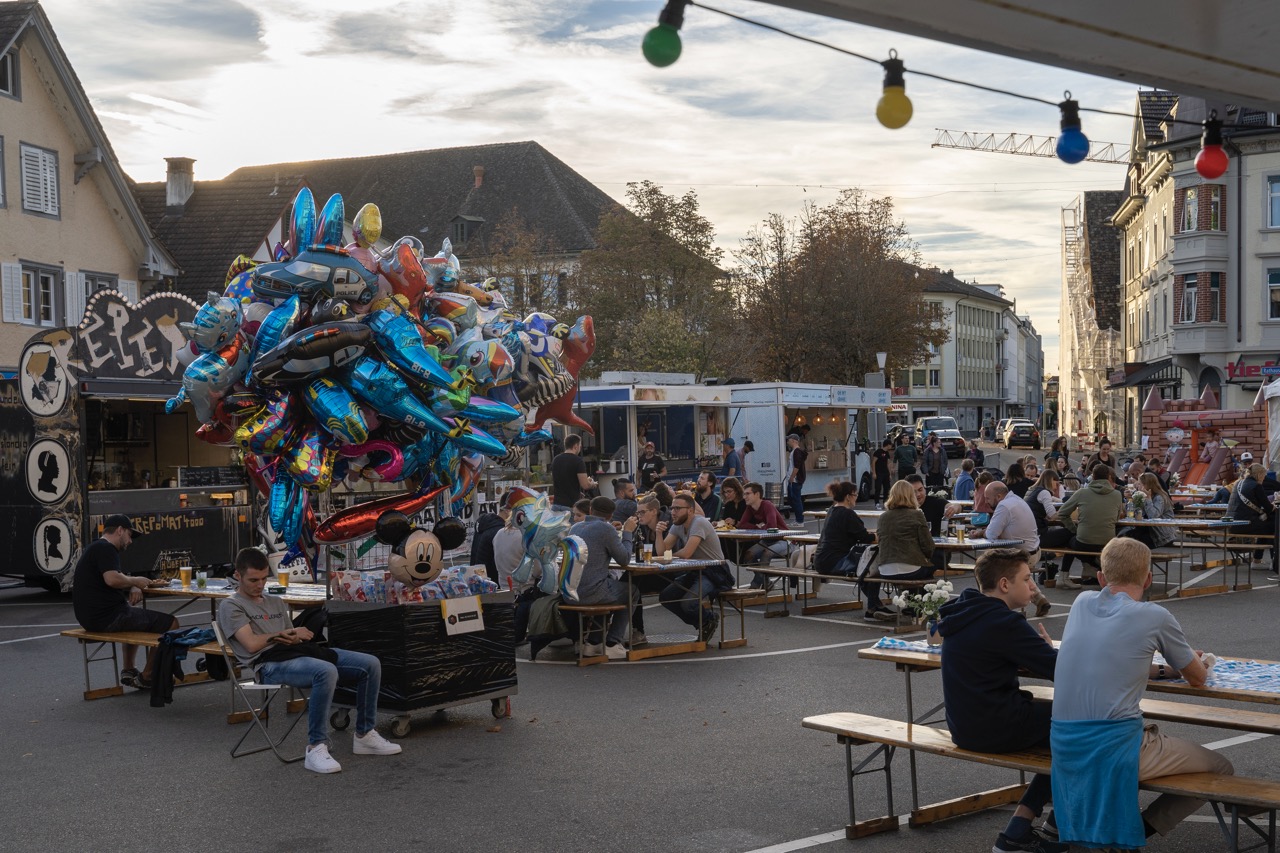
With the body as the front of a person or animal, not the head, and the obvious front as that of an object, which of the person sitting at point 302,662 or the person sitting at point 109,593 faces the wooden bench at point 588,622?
the person sitting at point 109,593

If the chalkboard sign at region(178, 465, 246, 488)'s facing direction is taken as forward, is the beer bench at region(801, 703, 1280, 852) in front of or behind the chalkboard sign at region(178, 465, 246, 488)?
in front

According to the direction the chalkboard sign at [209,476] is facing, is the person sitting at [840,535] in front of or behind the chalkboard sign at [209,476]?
in front

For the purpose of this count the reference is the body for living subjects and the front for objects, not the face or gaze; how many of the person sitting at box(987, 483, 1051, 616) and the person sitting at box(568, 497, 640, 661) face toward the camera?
0

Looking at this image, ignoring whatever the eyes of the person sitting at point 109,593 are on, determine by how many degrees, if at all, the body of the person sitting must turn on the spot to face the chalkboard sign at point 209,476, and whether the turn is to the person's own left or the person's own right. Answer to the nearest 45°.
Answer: approximately 90° to the person's own left

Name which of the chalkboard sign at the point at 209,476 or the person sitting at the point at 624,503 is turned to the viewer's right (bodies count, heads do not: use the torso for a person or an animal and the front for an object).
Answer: the person sitting

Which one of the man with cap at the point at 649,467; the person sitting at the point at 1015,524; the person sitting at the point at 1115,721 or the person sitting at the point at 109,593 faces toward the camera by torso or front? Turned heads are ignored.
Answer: the man with cap

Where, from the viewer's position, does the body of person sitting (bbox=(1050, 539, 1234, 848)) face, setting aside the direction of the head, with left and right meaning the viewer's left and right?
facing away from the viewer and to the right of the viewer

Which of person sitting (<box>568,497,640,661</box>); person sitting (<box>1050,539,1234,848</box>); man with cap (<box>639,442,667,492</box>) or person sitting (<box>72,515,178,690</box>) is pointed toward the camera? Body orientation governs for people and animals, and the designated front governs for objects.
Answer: the man with cap

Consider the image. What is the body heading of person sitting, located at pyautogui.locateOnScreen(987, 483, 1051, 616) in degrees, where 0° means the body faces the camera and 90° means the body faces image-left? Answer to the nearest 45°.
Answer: approximately 90°

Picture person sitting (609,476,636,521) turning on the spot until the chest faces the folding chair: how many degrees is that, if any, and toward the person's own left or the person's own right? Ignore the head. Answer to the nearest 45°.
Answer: approximately 90° to the person's own right
